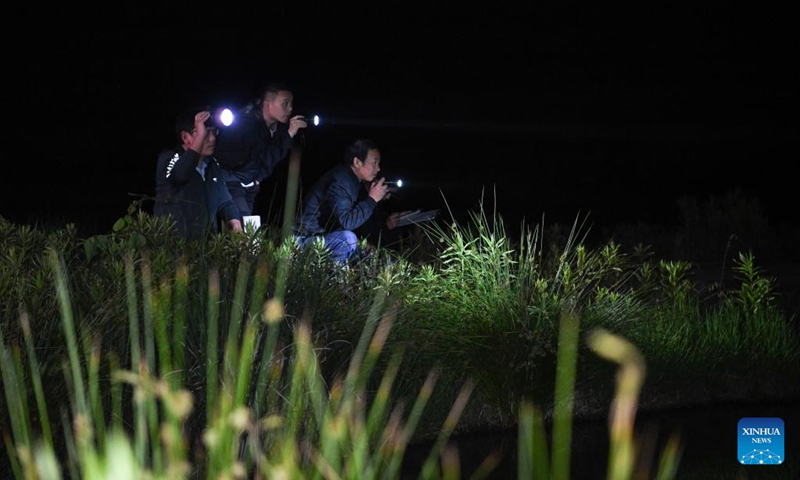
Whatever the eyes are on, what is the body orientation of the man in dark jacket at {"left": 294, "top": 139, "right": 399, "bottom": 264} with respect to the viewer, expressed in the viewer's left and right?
facing to the right of the viewer

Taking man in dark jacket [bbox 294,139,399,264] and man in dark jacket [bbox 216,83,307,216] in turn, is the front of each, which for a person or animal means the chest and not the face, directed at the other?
no

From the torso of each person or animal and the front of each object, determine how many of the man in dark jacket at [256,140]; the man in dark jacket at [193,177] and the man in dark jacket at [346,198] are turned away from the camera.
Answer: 0

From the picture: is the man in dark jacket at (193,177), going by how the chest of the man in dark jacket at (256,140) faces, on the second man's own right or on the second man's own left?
on the second man's own right

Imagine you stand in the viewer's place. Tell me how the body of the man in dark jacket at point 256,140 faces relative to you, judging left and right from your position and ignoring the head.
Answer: facing the viewer and to the right of the viewer

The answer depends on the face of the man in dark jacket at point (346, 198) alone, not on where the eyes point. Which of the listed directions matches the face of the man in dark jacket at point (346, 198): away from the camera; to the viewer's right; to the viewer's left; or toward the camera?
to the viewer's right

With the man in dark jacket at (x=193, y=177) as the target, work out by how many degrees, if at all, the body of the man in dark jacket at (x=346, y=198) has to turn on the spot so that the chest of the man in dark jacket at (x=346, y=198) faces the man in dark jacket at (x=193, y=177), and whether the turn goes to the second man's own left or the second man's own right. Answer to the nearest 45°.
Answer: approximately 135° to the second man's own right

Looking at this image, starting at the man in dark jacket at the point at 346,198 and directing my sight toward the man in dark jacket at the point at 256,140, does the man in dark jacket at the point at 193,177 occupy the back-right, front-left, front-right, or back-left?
front-left

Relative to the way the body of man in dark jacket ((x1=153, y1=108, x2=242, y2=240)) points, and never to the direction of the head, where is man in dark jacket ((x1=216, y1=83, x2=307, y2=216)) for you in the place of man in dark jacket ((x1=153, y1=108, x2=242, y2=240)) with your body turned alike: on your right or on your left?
on your left

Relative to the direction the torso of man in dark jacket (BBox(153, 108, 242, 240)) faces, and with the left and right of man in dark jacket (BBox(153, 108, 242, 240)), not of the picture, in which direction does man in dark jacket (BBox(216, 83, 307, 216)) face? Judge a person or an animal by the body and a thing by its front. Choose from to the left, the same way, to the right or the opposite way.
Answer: the same way

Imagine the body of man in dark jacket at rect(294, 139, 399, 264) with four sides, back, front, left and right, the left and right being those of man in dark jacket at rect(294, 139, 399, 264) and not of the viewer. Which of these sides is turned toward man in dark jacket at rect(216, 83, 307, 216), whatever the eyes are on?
back

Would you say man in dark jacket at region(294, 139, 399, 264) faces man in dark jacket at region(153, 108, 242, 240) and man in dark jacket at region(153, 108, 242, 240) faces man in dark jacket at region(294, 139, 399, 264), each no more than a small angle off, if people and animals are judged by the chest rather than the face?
no

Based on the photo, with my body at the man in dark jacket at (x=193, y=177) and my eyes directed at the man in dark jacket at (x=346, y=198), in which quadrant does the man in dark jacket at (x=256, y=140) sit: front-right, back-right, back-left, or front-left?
front-left

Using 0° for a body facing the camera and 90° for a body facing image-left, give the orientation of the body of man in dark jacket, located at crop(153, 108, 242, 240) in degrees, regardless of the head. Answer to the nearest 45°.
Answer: approximately 315°

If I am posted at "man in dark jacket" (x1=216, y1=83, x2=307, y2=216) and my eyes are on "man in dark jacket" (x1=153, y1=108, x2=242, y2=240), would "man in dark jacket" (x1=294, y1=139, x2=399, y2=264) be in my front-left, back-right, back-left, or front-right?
back-left

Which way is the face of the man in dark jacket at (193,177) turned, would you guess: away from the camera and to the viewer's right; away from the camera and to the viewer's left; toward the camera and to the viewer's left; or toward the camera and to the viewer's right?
toward the camera and to the viewer's right

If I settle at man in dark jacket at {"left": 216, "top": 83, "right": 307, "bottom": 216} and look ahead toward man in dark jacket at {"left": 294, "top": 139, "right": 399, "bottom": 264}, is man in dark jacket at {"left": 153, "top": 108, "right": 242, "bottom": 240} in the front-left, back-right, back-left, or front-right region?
back-right
